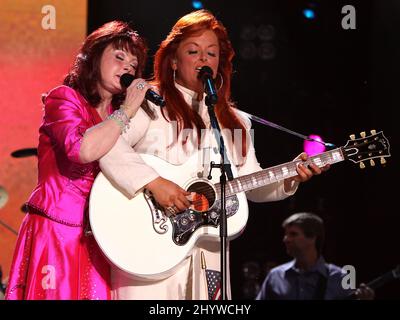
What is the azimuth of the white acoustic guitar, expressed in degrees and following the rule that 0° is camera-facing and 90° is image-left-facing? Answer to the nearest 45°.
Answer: approximately 0°

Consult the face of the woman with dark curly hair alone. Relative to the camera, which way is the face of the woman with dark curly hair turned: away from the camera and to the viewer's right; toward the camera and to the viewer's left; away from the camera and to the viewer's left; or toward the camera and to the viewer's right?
toward the camera and to the viewer's right

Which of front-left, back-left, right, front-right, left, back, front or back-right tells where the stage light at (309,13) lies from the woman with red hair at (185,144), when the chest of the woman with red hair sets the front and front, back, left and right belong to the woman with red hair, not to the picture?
back-left

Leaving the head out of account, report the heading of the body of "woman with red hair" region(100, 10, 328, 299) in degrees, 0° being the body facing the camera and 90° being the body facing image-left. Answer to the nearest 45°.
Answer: approximately 0°
